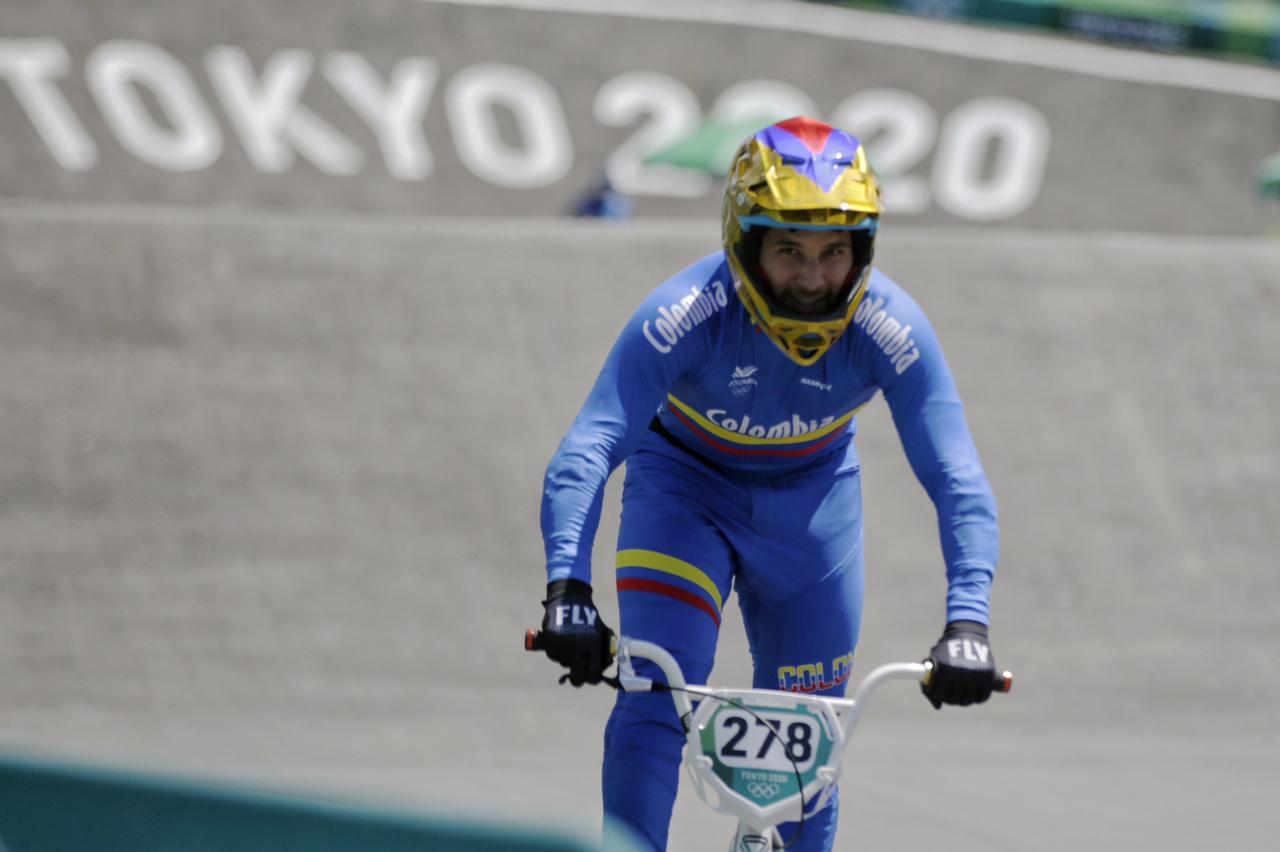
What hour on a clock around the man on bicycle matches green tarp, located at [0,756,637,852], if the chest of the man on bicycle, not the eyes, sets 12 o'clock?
The green tarp is roughly at 1 o'clock from the man on bicycle.

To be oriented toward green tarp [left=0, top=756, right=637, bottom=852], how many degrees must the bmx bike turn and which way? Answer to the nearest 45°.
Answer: approximately 45° to its right

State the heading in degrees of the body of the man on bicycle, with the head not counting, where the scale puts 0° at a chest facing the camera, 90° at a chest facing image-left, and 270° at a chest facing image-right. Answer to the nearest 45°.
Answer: approximately 0°
